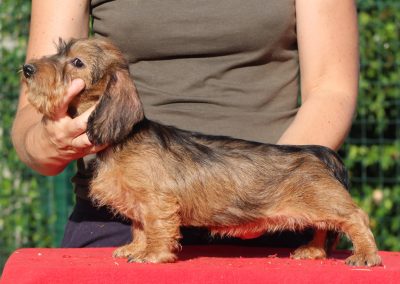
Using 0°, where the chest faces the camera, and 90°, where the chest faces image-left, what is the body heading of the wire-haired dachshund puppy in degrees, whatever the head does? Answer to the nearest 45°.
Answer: approximately 90°
